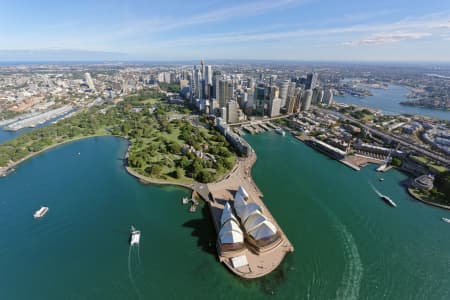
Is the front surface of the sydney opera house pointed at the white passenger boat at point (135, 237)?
no

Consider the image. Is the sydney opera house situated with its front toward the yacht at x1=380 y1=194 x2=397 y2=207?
no

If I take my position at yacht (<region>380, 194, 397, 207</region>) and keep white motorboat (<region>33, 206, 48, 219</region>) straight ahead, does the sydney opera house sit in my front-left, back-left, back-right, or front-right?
front-left

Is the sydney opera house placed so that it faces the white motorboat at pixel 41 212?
no
